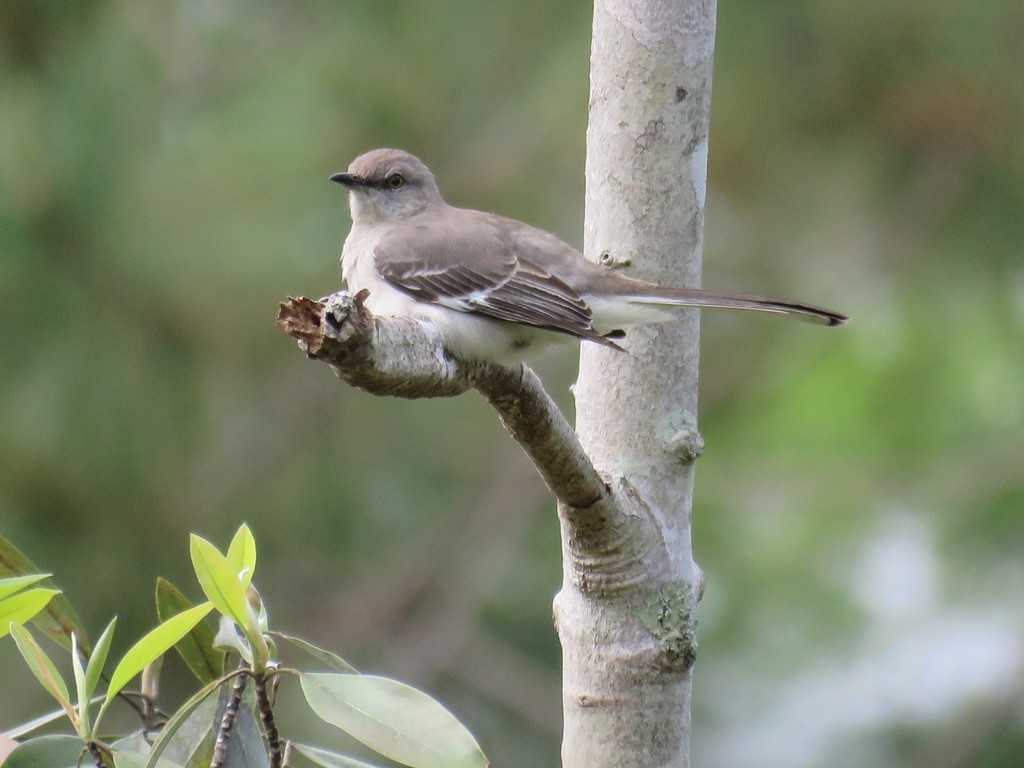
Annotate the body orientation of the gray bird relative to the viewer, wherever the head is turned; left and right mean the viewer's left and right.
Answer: facing to the left of the viewer

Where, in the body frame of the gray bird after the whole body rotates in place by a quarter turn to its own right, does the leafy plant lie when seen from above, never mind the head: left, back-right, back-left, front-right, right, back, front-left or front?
back
